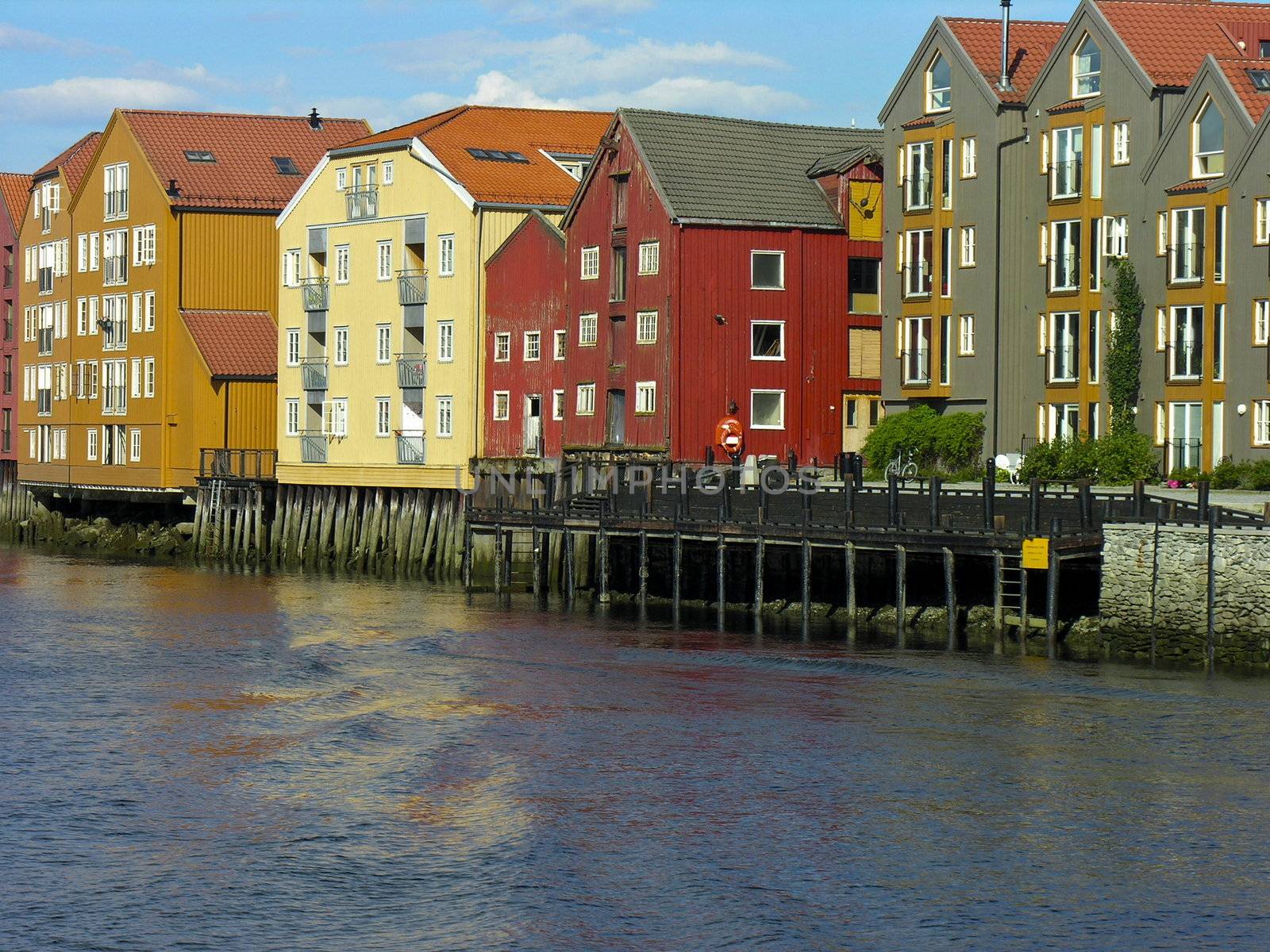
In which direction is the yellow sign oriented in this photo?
toward the camera

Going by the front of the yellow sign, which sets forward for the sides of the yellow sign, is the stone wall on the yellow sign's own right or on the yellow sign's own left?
on the yellow sign's own left
